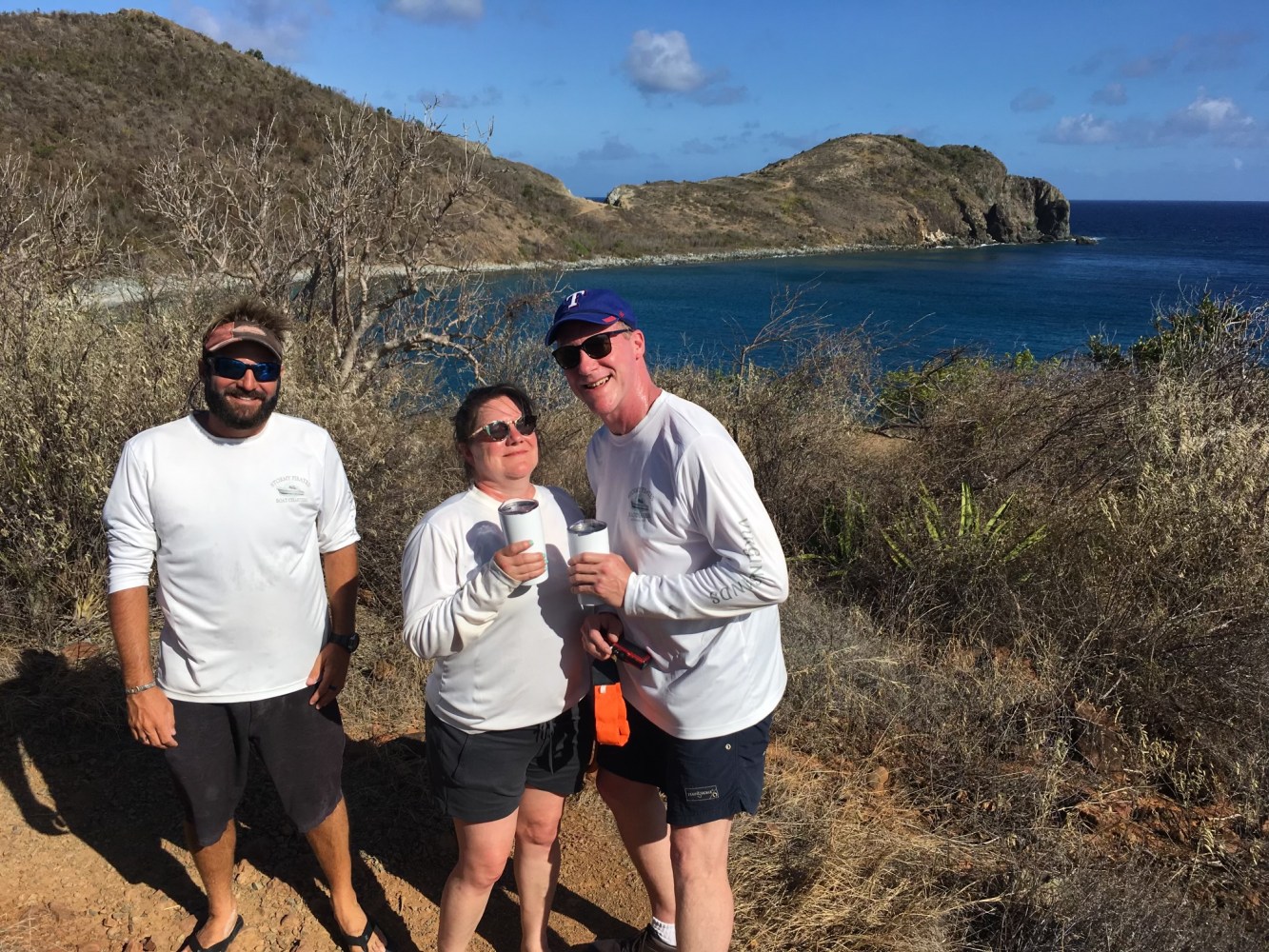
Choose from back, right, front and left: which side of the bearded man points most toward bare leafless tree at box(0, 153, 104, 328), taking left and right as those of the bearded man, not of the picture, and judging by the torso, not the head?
back

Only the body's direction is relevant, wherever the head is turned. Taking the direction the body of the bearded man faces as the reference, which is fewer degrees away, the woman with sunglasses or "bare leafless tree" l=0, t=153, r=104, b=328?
the woman with sunglasses

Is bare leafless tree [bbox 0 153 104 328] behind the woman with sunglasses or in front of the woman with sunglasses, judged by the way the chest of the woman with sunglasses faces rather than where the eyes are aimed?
behind

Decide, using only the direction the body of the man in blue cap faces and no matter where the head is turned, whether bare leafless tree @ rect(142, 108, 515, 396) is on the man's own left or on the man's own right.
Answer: on the man's own right

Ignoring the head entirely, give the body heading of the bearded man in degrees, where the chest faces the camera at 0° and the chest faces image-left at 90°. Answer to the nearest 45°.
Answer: approximately 0°

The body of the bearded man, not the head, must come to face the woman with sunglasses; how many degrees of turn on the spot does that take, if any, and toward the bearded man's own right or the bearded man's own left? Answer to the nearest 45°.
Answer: approximately 45° to the bearded man's own left

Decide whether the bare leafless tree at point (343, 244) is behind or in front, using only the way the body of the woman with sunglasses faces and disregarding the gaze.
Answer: behind
